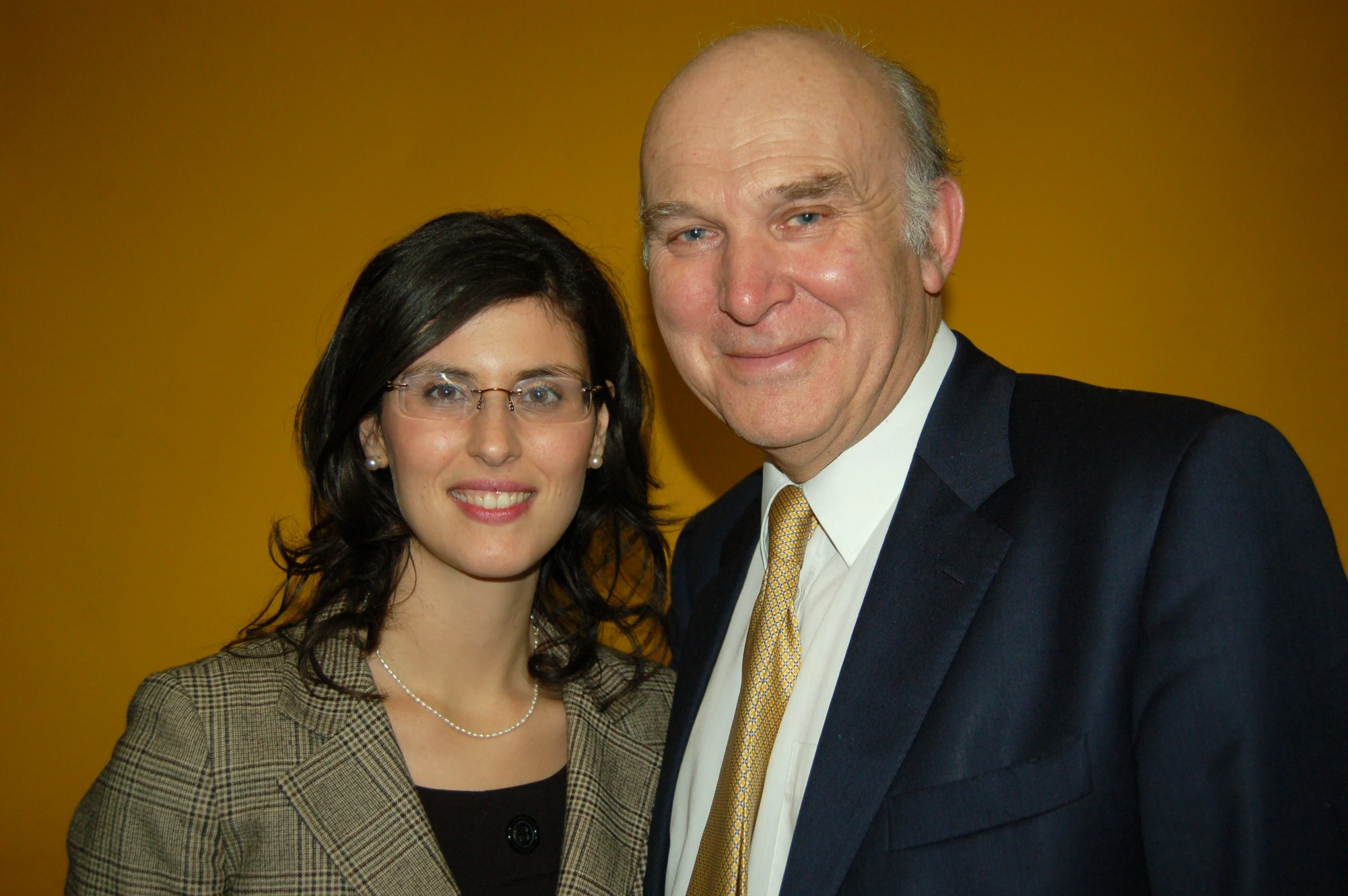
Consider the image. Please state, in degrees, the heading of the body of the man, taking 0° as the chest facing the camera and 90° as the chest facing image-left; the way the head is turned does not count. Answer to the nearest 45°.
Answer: approximately 45°

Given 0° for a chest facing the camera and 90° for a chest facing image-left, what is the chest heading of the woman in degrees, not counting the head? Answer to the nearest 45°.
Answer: approximately 315°
